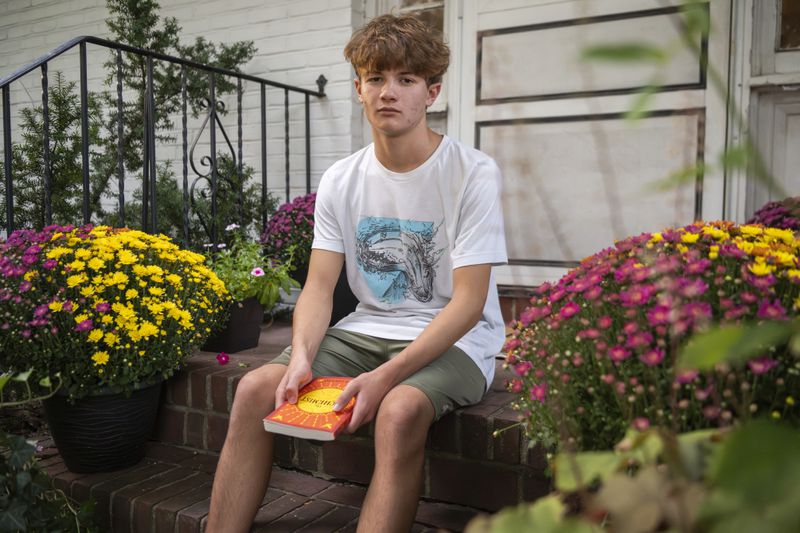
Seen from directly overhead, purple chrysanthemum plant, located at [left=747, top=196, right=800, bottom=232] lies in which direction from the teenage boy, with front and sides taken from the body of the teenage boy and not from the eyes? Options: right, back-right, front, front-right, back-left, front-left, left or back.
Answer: back-left

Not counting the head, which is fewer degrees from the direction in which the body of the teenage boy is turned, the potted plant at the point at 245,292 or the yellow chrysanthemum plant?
the yellow chrysanthemum plant

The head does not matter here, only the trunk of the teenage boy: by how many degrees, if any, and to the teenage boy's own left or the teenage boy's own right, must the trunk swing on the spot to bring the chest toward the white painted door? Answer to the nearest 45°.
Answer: approximately 180°

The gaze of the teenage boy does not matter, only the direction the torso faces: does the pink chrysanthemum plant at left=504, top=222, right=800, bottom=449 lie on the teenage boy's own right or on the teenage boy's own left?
on the teenage boy's own left

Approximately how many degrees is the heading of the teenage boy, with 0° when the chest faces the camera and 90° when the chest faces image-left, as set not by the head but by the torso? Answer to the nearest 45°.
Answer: approximately 45°

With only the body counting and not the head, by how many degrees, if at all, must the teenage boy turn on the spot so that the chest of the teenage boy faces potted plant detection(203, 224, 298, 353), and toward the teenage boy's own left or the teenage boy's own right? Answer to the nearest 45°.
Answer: approximately 90° to the teenage boy's own right

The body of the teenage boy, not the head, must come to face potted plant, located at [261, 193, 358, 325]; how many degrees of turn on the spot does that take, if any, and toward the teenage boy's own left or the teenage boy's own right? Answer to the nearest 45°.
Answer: approximately 135° to the teenage boy's own right

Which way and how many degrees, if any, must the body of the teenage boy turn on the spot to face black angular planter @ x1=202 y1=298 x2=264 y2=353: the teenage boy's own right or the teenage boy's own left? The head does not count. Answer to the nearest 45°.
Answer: approximately 90° to the teenage boy's own right

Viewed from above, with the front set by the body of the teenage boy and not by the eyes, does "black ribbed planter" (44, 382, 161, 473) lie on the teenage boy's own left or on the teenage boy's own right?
on the teenage boy's own right

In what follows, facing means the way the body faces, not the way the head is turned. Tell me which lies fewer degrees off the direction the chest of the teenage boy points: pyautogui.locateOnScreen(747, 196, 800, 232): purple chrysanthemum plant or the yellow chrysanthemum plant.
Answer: the yellow chrysanthemum plant

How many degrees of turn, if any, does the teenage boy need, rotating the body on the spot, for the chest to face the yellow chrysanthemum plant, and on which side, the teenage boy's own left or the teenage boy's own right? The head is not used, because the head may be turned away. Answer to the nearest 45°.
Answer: approximately 45° to the teenage boy's own right
